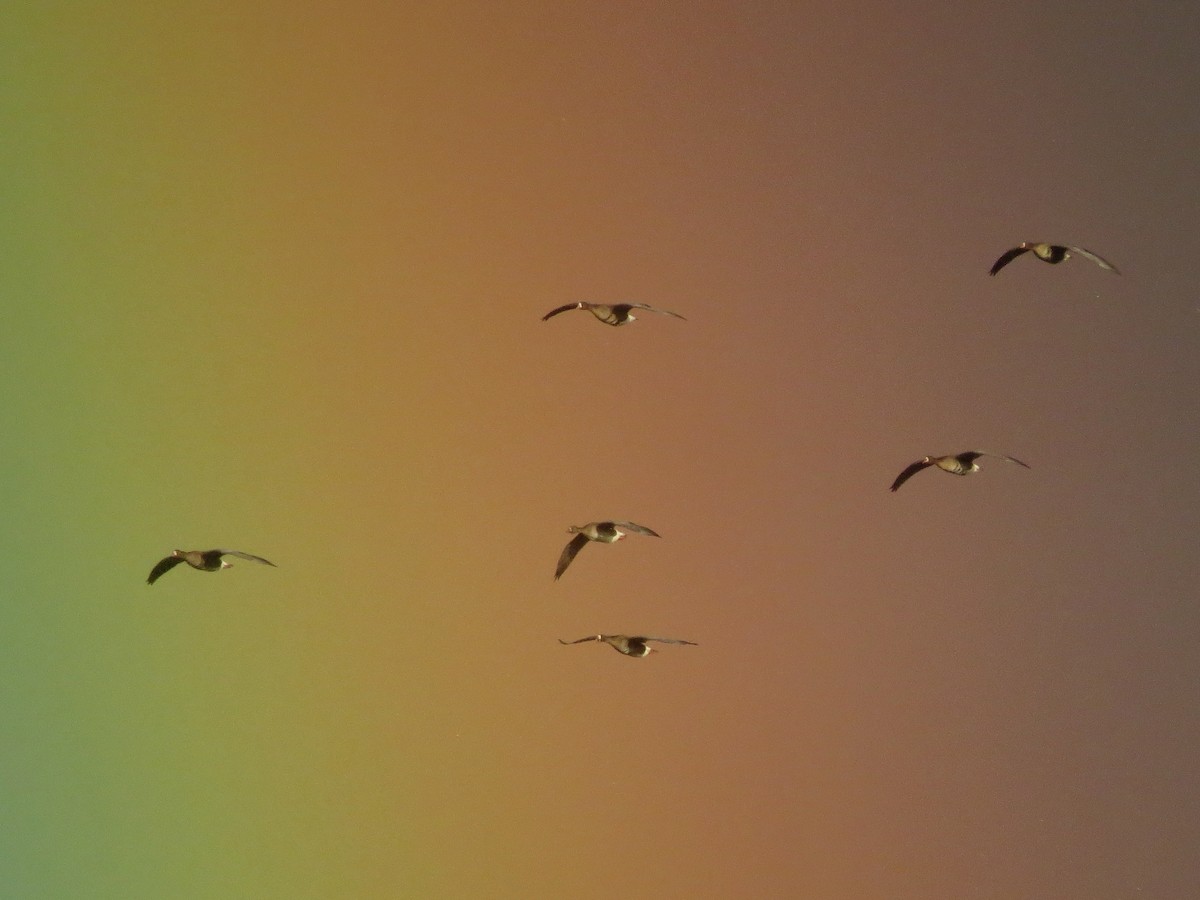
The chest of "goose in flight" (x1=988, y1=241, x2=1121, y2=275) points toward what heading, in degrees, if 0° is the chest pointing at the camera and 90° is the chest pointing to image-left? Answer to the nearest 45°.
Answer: approximately 45°

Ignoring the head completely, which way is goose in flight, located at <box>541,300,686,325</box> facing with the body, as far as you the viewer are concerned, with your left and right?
facing the viewer and to the left of the viewer
